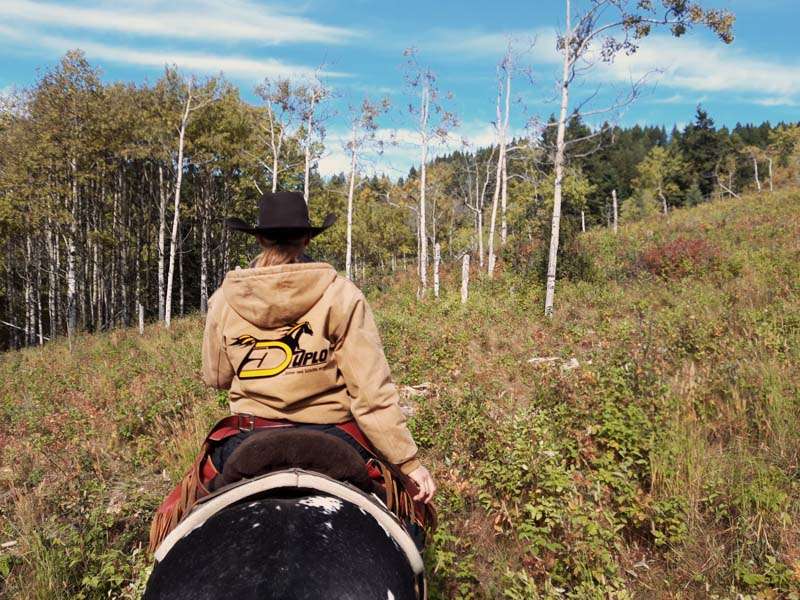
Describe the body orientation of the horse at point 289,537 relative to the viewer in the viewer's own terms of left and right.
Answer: facing away from the viewer

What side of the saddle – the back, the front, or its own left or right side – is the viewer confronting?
back

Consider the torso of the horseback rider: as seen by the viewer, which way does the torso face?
away from the camera

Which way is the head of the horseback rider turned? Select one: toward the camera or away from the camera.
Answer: away from the camera
